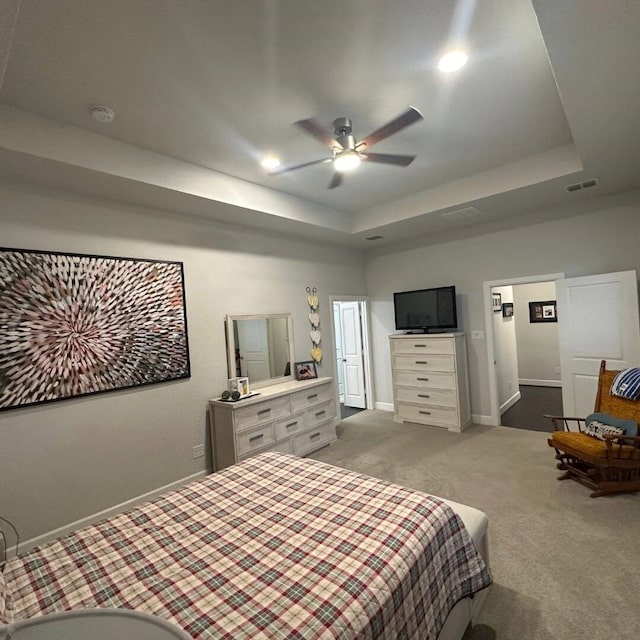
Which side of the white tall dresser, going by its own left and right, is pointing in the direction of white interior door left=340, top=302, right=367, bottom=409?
right

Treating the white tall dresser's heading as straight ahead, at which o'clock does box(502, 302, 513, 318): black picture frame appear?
The black picture frame is roughly at 6 o'clock from the white tall dresser.

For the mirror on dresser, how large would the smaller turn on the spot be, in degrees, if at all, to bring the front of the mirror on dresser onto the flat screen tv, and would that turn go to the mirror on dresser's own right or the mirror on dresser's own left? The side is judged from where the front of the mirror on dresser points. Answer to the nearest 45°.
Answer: approximately 45° to the mirror on dresser's own left

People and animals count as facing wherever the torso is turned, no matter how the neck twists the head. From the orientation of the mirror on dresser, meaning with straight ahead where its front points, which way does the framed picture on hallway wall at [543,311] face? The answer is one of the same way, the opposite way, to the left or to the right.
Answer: to the right

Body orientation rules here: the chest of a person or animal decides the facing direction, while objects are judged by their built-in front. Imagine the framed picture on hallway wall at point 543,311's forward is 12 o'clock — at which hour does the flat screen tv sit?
The flat screen tv is roughly at 1 o'clock from the framed picture on hallway wall.

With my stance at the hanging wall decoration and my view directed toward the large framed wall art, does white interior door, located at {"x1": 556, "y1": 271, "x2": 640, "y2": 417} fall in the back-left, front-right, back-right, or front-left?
back-left

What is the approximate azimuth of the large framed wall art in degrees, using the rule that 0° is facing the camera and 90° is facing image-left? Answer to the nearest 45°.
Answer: approximately 315°

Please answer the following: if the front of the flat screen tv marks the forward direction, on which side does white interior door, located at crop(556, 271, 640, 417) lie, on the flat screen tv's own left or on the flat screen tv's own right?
on the flat screen tv's own left

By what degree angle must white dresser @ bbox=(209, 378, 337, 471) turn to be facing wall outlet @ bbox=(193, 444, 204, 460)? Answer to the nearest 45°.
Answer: approximately 135° to its right

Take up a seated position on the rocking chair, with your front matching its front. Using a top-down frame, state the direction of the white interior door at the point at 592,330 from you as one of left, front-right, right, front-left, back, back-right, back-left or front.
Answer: back-right
